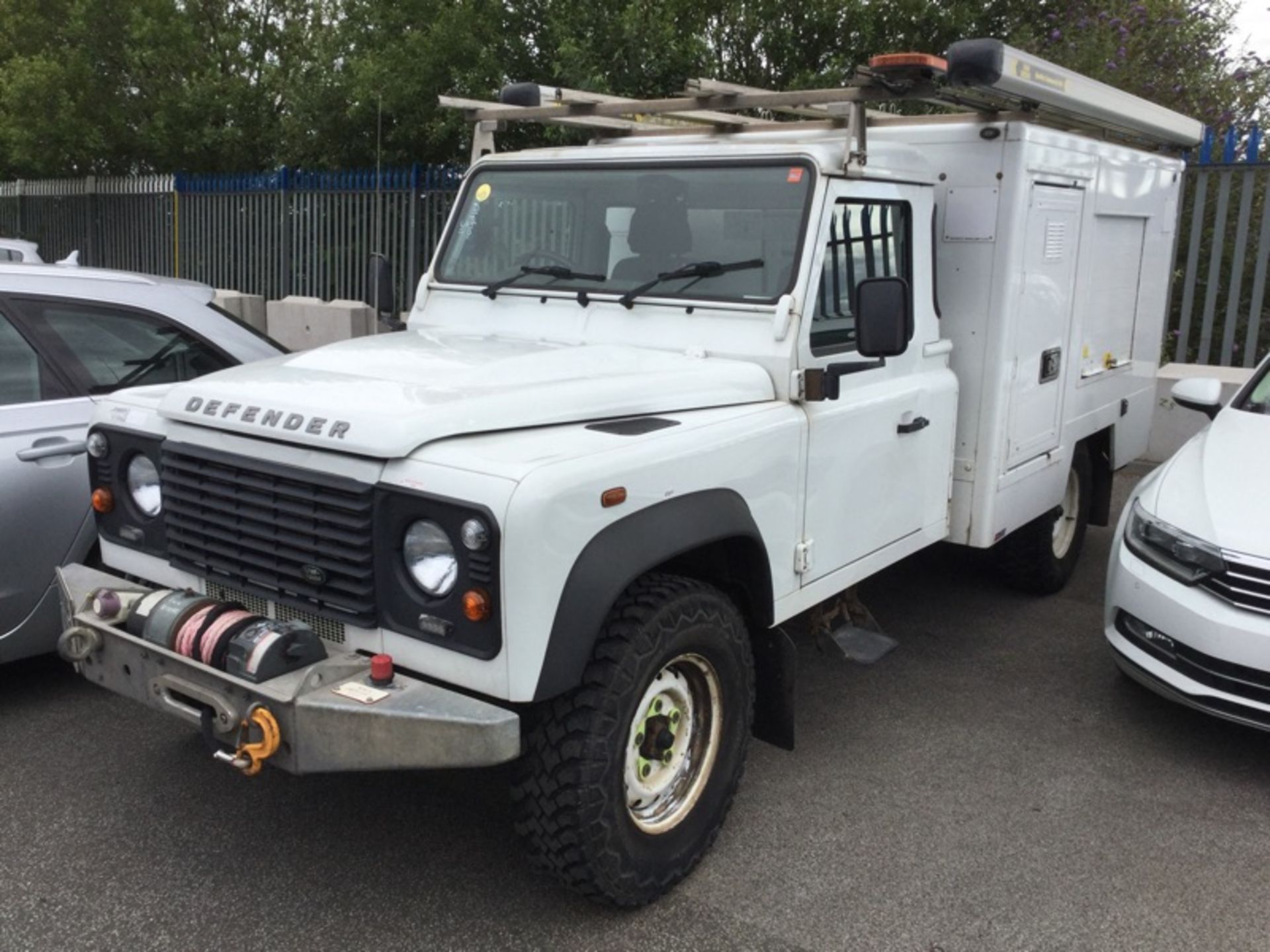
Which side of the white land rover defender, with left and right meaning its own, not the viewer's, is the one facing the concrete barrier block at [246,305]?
right

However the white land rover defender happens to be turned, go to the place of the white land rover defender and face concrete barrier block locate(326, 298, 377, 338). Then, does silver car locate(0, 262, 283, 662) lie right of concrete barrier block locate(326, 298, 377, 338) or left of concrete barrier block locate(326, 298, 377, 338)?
left

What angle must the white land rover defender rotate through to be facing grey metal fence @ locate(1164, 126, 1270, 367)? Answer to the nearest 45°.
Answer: approximately 180°

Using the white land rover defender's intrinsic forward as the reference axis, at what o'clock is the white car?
The white car is roughly at 7 o'clock from the white land rover defender.

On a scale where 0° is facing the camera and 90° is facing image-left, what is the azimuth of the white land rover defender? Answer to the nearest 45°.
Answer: approximately 45°
